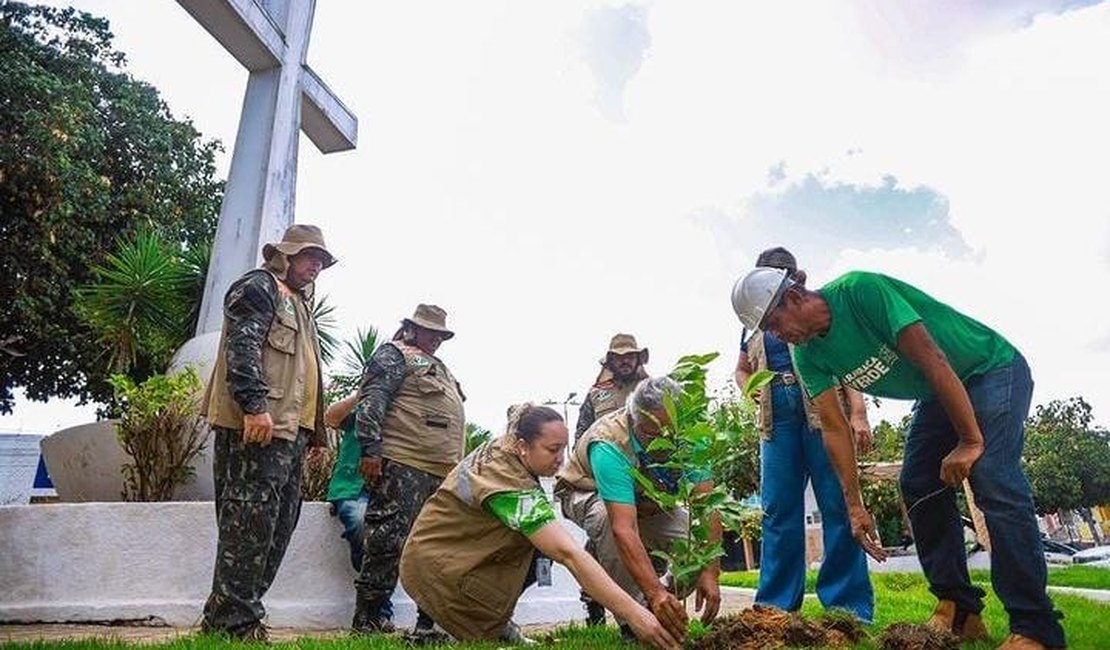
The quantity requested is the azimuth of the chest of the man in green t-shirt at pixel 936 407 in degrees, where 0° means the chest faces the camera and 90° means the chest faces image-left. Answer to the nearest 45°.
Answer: approximately 45°

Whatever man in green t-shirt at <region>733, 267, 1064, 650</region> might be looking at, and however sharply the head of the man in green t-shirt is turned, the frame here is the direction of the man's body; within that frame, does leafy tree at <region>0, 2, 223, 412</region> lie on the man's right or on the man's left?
on the man's right

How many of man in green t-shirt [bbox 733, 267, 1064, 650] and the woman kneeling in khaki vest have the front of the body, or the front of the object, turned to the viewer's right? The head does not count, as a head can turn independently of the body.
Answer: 1

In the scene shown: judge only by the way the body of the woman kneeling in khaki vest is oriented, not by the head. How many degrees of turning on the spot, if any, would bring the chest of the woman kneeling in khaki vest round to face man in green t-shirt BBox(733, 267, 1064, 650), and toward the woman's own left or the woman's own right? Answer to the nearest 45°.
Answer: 0° — they already face them

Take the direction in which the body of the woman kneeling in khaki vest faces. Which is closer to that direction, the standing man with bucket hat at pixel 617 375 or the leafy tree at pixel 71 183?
the standing man with bucket hat

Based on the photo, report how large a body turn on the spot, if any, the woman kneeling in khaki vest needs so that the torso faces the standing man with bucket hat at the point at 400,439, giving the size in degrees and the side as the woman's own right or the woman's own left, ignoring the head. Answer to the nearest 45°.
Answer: approximately 135° to the woman's own left

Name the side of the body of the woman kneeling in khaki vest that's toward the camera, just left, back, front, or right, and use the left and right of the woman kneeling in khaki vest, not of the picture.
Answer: right

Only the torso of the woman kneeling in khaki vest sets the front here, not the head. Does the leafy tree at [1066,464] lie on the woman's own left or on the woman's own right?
on the woman's own left

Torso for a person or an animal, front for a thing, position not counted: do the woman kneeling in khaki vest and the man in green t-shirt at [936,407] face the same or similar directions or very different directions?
very different directions

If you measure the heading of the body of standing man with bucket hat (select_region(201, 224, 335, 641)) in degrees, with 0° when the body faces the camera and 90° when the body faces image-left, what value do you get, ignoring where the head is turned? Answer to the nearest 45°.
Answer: approximately 315°
